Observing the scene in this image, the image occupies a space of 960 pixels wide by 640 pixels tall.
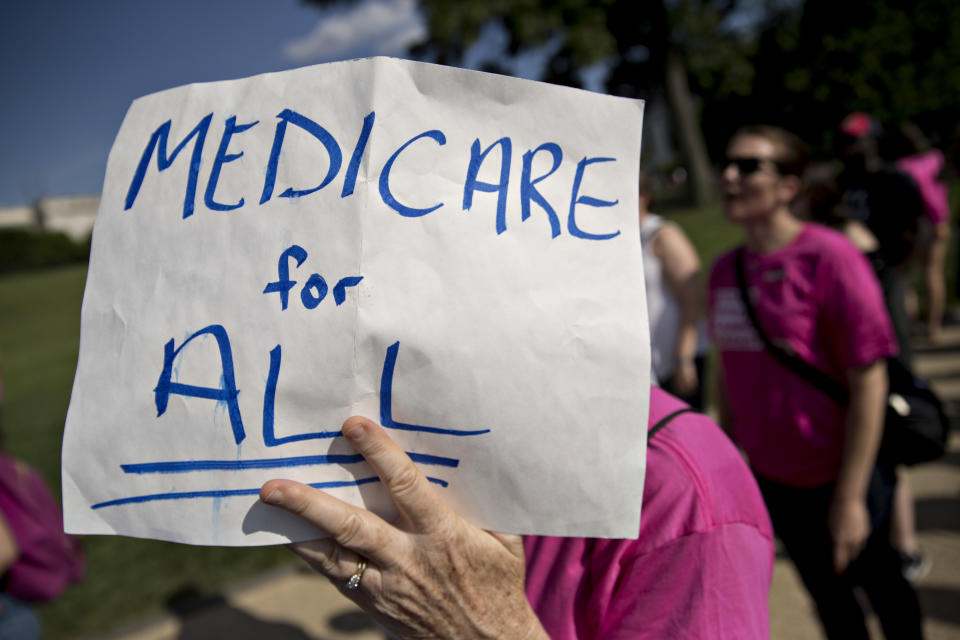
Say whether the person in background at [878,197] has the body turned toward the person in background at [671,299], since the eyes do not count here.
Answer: yes

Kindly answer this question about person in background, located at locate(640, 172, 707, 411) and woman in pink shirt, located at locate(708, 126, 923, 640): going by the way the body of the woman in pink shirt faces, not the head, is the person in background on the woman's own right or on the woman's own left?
on the woman's own right

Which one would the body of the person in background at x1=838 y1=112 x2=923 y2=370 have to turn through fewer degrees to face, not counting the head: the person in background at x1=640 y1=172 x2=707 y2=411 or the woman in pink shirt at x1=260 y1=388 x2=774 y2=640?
the person in background

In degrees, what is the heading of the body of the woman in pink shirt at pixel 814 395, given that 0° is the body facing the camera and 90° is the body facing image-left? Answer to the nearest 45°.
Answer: approximately 45°

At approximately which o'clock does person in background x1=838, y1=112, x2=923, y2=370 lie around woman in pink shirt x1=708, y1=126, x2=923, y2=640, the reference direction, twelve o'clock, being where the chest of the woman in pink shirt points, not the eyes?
The person in background is roughly at 5 o'clock from the woman in pink shirt.

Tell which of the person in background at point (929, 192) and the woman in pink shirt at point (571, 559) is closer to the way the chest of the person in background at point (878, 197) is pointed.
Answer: the woman in pink shirt

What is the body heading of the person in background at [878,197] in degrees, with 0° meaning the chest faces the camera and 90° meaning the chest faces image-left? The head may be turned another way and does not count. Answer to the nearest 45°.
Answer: approximately 45°

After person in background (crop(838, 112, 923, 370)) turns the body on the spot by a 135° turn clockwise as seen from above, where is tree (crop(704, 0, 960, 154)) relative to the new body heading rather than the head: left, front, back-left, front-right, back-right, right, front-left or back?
front

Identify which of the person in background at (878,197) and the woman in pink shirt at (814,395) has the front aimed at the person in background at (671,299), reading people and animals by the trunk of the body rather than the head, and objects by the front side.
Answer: the person in background at (878,197)

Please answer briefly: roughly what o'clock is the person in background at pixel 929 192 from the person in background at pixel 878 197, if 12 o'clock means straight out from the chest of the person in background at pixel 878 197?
the person in background at pixel 929 192 is roughly at 5 o'clock from the person in background at pixel 878 197.
